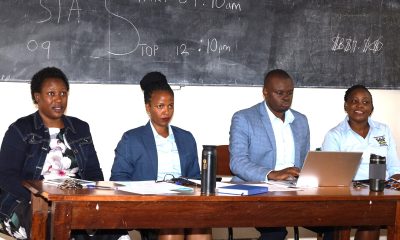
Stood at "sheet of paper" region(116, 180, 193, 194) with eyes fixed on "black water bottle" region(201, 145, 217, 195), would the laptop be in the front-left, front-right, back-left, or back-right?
front-left

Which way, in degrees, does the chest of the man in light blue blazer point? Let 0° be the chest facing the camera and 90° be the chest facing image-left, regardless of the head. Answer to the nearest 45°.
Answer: approximately 315°

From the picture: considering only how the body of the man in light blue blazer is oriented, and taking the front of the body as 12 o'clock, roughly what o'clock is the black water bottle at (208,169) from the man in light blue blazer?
The black water bottle is roughly at 2 o'clock from the man in light blue blazer.

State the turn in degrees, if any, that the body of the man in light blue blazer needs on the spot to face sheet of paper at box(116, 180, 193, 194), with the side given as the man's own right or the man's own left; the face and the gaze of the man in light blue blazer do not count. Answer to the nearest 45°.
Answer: approximately 90° to the man's own right

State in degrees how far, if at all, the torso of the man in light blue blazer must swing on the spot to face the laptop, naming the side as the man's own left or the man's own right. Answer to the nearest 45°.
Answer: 0° — they already face it

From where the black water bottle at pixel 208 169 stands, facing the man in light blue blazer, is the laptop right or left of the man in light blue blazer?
right

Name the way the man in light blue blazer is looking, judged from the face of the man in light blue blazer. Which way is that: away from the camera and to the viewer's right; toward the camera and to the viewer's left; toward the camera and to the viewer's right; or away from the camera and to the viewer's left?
toward the camera and to the viewer's right

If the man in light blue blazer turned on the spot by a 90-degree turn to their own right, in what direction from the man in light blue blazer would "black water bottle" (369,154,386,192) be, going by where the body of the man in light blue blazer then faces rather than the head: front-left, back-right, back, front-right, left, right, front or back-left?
left
